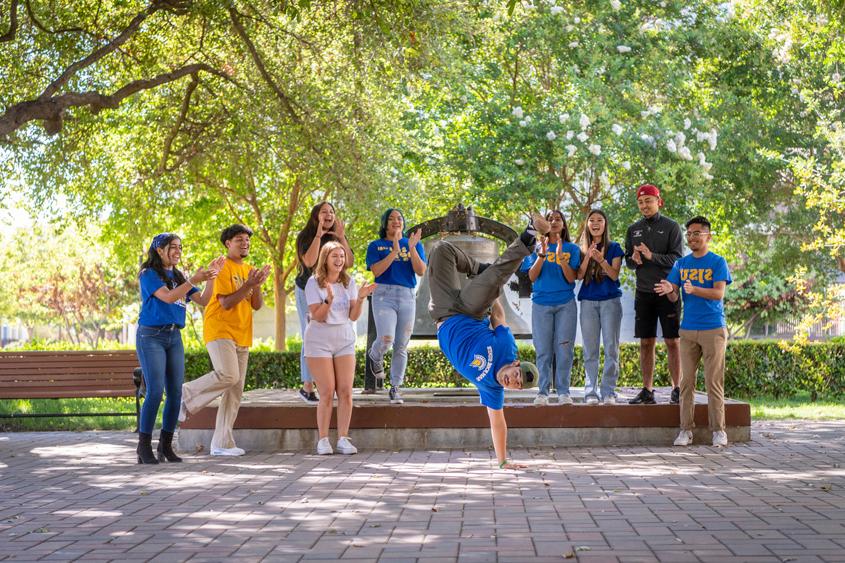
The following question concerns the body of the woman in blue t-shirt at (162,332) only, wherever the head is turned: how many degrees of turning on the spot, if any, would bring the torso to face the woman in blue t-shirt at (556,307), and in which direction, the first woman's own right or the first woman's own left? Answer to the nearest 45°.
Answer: approximately 45° to the first woman's own left

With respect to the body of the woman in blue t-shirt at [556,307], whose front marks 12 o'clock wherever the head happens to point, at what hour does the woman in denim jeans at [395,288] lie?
The woman in denim jeans is roughly at 3 o'clock from the woman in blue t-shirt.

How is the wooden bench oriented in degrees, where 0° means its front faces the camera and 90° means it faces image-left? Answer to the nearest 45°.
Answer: approximately 0°

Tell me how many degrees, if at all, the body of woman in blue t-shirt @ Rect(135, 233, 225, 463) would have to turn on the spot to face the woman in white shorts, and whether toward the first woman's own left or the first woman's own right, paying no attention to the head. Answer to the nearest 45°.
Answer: approximately 45° to the first woman's own left

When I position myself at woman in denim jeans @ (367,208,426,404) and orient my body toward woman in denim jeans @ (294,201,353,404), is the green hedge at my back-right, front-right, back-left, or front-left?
back-right

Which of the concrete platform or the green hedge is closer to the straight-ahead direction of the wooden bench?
the concrete platform

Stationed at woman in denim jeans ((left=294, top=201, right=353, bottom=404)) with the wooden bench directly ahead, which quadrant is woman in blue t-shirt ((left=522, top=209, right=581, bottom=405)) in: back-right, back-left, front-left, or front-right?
back-right

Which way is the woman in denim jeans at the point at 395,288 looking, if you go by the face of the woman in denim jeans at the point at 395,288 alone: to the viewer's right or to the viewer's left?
to the viewer's right

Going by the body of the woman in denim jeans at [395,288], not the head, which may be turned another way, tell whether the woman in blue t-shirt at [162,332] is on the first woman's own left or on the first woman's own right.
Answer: on the first woman's own right
